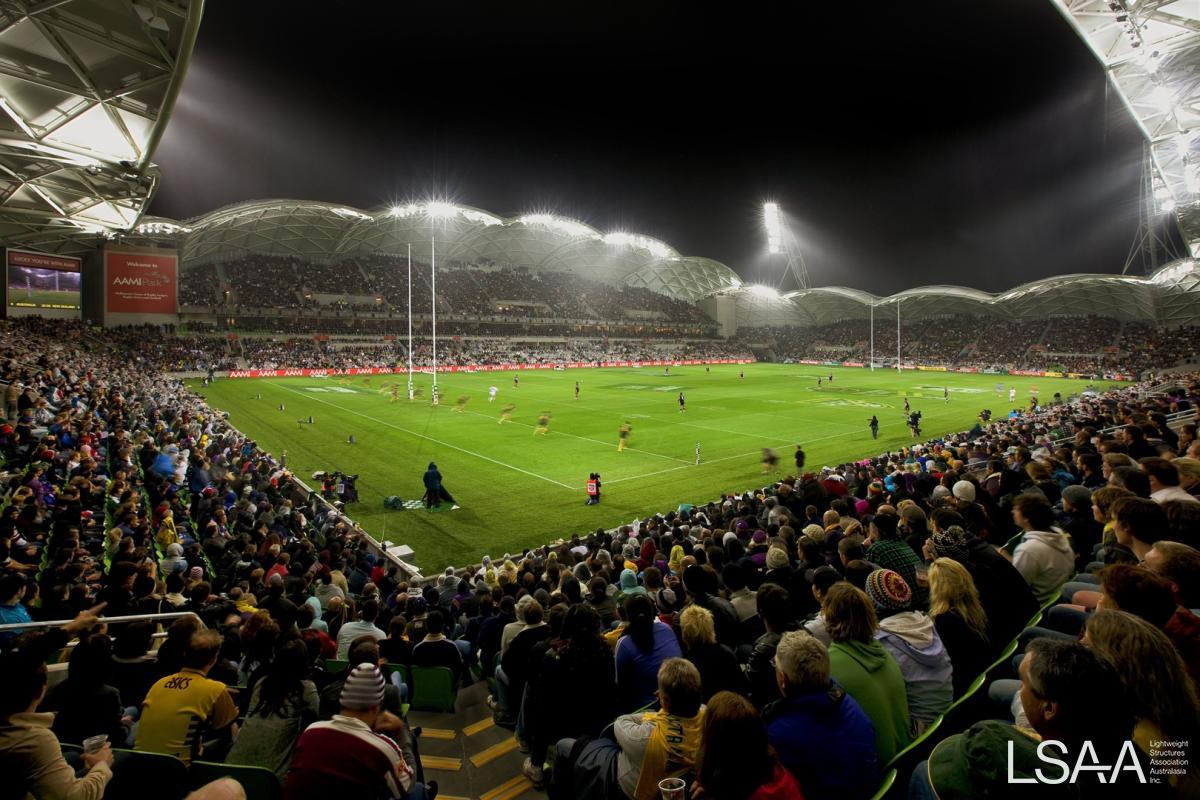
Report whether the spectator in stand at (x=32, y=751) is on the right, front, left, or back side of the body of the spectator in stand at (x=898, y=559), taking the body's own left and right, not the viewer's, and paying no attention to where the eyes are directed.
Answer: left

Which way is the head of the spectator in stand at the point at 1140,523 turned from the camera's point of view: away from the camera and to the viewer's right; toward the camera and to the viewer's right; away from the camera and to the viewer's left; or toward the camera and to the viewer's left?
away from the camera and to the viewer's left

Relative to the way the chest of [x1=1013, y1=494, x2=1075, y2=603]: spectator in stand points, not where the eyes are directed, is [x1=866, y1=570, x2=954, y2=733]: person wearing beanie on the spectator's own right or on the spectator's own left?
on the spectator's own left

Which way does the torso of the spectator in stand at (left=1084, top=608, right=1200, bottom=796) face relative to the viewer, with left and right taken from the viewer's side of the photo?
facing away from the viewer and to the left of the viewer

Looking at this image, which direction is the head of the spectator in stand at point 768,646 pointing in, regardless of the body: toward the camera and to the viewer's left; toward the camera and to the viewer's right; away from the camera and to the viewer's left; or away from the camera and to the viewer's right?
away from the camera and to the viewer's left

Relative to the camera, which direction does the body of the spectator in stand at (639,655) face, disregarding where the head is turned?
away from the camera

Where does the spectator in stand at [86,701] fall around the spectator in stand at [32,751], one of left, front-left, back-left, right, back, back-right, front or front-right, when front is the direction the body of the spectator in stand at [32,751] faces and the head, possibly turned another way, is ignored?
front-left

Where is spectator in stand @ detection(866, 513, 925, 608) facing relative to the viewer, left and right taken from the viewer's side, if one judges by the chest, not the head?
facing away from the viewer and to the left of the viewer

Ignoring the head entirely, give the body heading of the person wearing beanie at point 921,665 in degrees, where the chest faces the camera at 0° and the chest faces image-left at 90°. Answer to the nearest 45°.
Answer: approximately 135°

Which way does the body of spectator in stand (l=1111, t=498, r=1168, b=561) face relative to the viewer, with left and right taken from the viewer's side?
facing away from the viewer and to the left of the viewer

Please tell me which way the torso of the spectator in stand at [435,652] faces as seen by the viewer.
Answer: away from the camera

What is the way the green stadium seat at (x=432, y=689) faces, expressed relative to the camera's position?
facing away from the viewer

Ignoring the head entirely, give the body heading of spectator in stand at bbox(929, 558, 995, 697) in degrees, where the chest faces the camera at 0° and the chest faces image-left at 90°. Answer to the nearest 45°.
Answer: approximately 135°

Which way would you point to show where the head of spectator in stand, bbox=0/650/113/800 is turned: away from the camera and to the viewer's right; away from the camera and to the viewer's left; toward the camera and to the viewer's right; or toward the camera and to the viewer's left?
away from the camera and to the viewer's right
